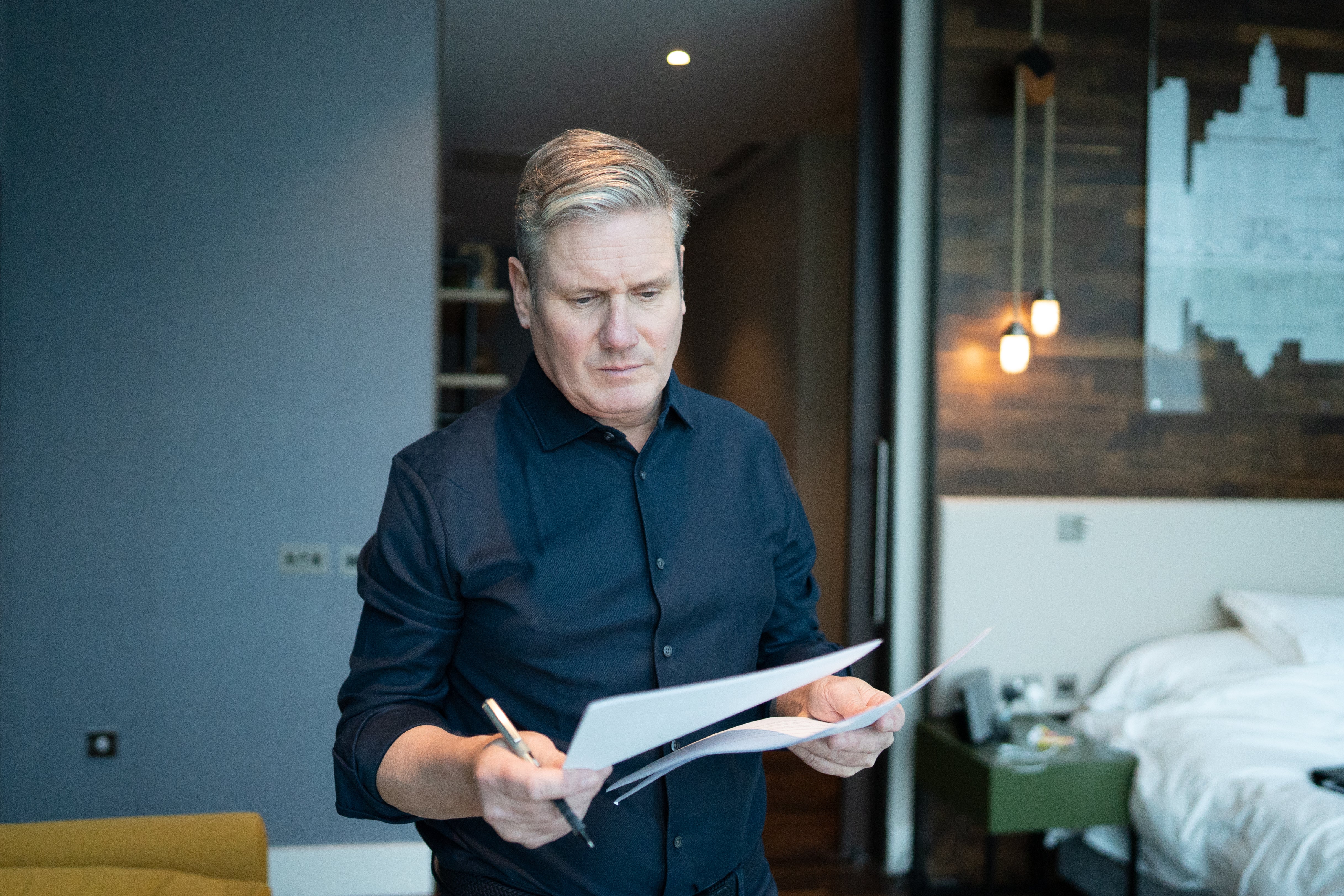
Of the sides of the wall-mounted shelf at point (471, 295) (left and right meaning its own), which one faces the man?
front

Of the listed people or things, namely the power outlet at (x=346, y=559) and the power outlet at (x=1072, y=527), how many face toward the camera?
2

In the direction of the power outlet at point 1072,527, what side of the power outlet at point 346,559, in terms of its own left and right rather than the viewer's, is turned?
left

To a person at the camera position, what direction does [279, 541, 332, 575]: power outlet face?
facing the viewer

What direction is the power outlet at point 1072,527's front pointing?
toward the camera

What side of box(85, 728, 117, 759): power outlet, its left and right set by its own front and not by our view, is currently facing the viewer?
front

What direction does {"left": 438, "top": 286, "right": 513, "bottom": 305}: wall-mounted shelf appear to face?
toward the camera

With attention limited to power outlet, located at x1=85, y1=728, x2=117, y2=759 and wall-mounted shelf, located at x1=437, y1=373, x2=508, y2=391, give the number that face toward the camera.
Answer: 2
